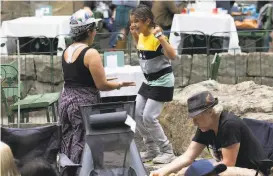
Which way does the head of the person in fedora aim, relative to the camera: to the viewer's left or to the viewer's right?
to the viewer's left

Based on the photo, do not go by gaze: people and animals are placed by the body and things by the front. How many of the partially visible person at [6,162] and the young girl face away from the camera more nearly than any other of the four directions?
1

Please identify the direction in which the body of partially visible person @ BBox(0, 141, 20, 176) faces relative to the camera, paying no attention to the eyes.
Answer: away from the camera

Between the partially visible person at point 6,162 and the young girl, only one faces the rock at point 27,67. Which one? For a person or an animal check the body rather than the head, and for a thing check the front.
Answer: the partially visible person

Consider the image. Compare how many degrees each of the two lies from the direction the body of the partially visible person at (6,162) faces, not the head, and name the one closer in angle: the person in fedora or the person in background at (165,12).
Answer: the person in background

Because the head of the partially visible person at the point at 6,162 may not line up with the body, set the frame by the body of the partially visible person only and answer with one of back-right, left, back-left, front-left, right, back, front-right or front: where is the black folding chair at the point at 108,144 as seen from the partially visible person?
front-right

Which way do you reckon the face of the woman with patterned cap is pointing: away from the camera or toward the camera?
away from the camera

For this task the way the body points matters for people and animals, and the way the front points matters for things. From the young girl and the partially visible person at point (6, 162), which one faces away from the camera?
the partially visible person
